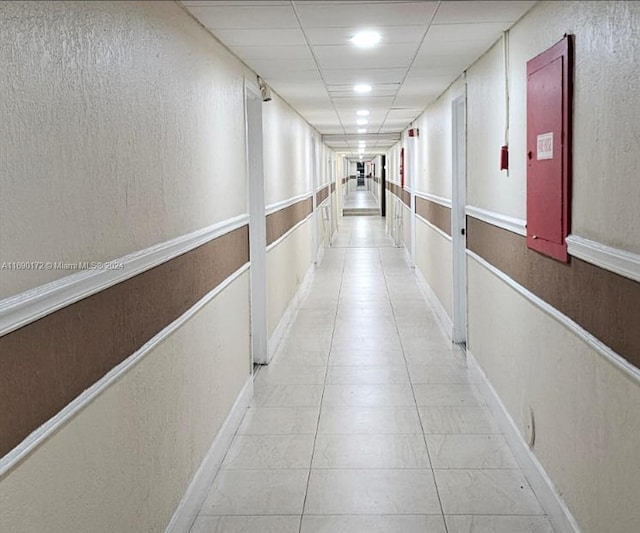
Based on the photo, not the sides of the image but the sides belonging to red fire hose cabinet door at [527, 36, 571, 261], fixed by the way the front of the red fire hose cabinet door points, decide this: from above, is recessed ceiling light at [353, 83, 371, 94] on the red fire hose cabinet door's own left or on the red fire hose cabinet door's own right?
on the red fire hose cabinet door's own right

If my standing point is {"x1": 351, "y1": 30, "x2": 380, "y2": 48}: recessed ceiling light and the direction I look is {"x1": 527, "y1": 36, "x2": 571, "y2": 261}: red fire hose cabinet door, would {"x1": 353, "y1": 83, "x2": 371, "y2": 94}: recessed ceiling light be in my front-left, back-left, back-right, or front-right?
back-left

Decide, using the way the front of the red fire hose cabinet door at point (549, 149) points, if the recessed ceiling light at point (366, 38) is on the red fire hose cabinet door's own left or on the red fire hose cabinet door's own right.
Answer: on the red fire hose cabinet door's own right

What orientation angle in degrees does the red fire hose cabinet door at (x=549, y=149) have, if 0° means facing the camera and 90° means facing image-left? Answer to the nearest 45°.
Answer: approximately 45°
